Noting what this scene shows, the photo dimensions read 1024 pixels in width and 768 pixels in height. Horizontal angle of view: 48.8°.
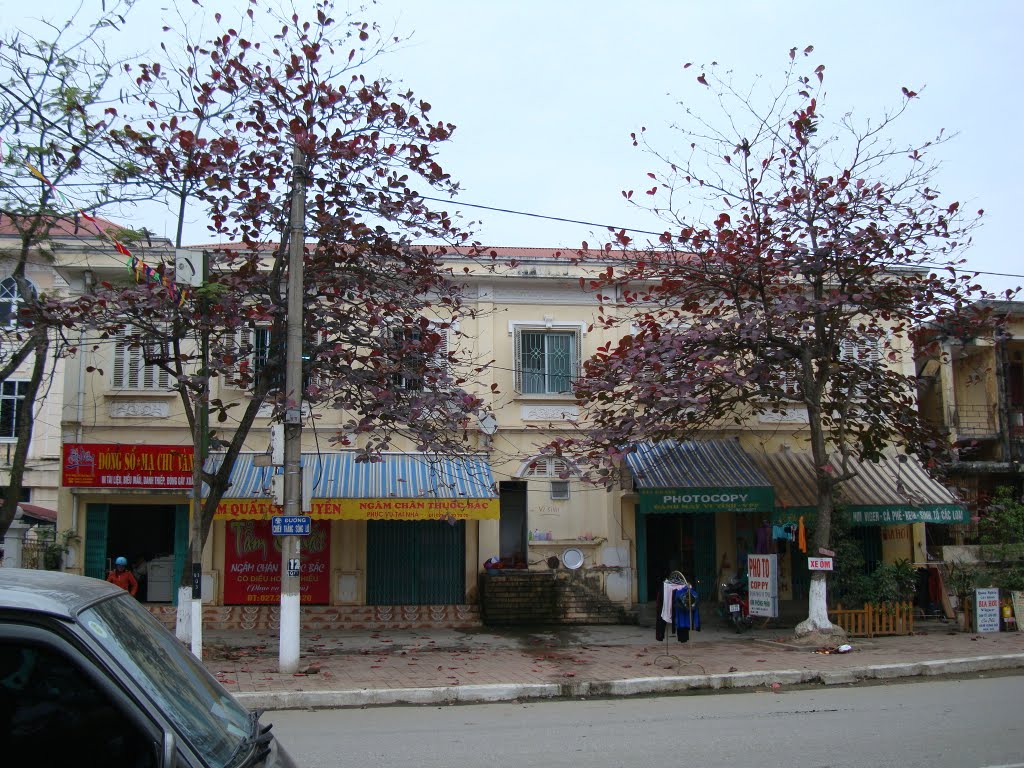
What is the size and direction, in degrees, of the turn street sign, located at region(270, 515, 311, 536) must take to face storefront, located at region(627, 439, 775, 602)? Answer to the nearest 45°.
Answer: approximately 135° to its left

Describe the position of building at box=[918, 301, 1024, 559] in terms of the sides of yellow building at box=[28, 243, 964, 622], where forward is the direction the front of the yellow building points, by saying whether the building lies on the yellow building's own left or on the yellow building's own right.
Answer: on the yellow building's own left

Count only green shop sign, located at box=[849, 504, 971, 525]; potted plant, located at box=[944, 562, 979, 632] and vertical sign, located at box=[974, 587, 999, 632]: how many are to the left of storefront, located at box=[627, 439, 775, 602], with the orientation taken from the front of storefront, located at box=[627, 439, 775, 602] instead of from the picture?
3

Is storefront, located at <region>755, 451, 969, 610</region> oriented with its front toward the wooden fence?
yes

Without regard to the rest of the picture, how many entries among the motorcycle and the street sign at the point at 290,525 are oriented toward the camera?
1

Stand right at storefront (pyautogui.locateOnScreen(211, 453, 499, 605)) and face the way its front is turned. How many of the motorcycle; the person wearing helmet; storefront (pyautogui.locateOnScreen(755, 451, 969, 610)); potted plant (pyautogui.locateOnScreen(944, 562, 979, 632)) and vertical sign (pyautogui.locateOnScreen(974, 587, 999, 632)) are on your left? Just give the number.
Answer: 4

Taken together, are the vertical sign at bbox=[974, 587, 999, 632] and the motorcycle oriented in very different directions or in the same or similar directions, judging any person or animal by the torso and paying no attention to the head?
very different directions

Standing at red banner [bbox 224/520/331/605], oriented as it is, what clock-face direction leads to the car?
The car is roughly at 12 o'clock from the red banner.
